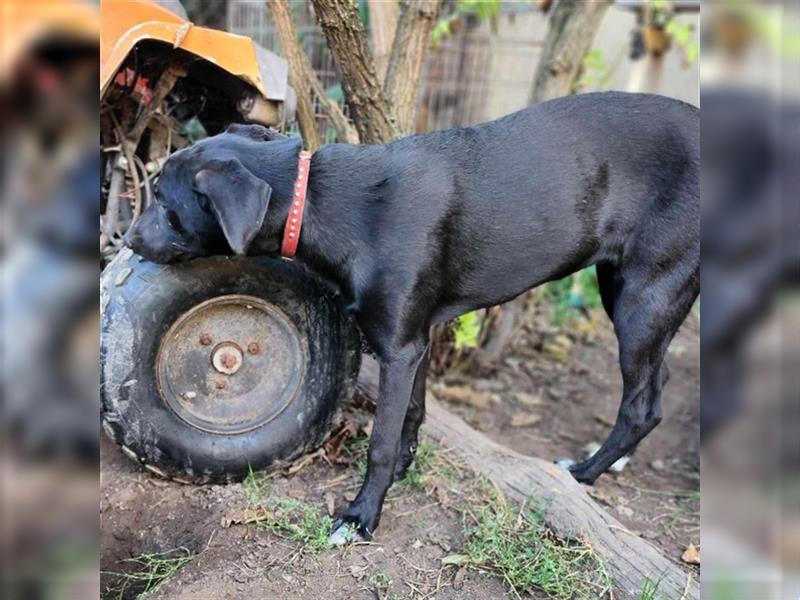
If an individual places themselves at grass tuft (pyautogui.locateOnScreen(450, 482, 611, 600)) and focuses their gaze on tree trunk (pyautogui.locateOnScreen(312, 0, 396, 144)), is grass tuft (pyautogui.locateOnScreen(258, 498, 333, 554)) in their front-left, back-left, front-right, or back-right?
front-left

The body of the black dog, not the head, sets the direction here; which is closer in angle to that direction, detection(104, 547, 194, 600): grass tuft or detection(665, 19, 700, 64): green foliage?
the grass tuft

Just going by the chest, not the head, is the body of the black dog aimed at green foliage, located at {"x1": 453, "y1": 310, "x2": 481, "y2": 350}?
no

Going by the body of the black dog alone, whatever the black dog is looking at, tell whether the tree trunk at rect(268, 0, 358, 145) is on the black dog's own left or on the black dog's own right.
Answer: on the black dog's own right

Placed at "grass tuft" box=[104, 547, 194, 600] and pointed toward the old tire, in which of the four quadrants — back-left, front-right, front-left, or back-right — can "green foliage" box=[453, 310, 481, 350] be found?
front-right

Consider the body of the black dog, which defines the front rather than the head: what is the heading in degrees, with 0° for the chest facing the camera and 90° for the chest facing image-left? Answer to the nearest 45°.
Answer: approximately 90°

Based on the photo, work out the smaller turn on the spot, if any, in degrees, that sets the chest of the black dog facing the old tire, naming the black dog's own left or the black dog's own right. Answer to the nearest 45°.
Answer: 0° — it already faces it

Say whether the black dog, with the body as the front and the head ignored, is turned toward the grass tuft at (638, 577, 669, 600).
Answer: no

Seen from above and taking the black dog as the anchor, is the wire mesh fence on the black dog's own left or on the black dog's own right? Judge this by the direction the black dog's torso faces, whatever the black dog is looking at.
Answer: on the black dog's own right

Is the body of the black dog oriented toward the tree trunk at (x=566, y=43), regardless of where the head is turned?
no
